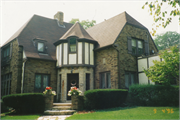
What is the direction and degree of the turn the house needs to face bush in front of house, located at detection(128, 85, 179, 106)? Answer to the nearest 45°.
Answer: approximately 45° to its left

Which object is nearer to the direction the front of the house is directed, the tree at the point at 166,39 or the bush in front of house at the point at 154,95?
the bush in front of house

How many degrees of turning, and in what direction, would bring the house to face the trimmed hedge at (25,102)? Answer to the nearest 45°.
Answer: approximately 45° to its right

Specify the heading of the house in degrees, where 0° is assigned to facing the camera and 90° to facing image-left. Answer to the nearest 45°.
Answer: approximately 0°

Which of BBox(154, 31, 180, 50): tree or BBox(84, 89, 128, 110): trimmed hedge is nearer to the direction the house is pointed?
the trimmed hedge

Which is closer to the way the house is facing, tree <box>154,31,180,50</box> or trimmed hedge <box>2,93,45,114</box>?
the trimmed hedge

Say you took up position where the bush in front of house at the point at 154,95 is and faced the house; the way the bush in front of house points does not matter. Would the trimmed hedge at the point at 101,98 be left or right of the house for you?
left

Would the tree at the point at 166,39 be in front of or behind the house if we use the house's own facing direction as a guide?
behind
